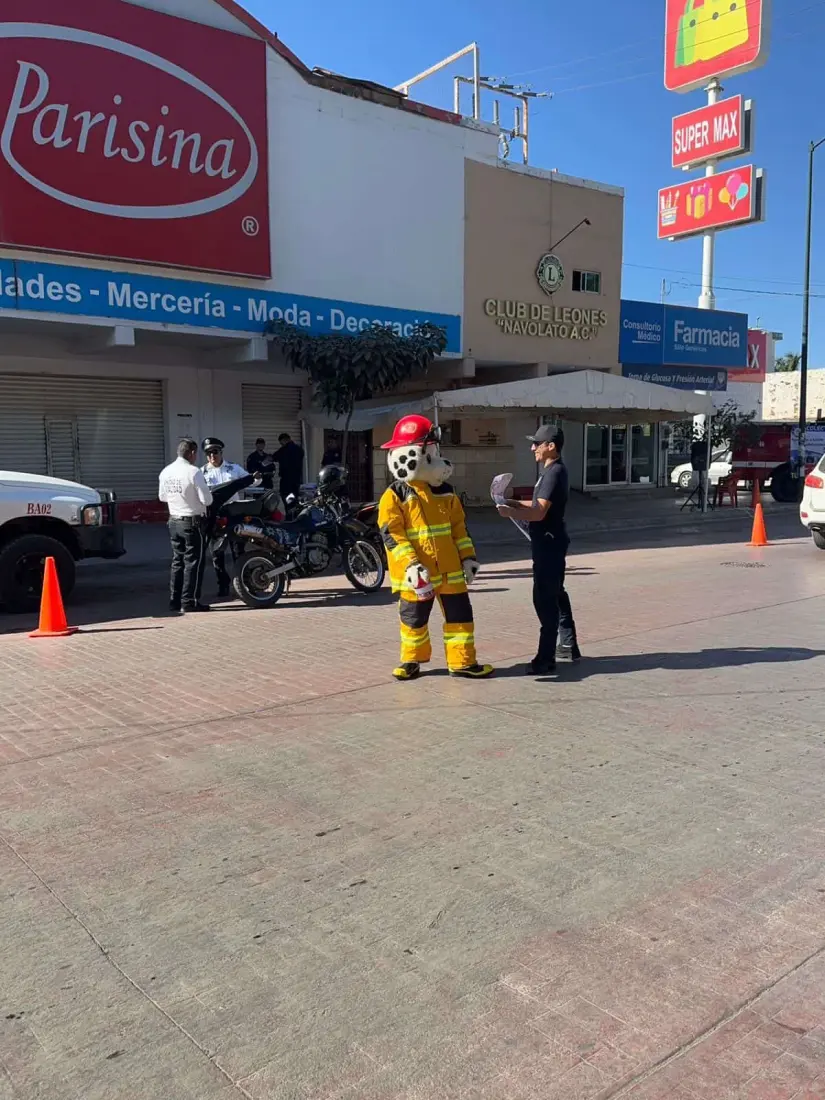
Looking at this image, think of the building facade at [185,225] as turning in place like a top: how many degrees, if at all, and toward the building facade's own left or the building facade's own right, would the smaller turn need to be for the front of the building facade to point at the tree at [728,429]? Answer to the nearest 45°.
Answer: approximately 45° to the building facade's own left

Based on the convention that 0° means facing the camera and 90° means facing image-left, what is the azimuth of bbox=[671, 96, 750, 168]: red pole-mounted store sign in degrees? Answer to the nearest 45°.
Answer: approximately 45°

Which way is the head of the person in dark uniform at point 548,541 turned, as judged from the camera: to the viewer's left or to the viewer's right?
to the viewer's left

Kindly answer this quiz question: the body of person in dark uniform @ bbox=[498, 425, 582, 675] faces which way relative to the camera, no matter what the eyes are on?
to the viewer's left

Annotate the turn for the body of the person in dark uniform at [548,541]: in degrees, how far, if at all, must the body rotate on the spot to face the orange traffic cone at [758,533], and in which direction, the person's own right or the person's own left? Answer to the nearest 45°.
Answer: approximately 90° to the person's own right

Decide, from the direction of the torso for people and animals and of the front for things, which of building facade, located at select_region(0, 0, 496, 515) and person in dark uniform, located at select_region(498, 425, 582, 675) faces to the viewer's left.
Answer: the person in dark uniform

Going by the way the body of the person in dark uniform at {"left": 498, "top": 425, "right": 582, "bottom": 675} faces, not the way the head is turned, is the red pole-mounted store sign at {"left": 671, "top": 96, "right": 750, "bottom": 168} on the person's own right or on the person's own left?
on the person's own right
